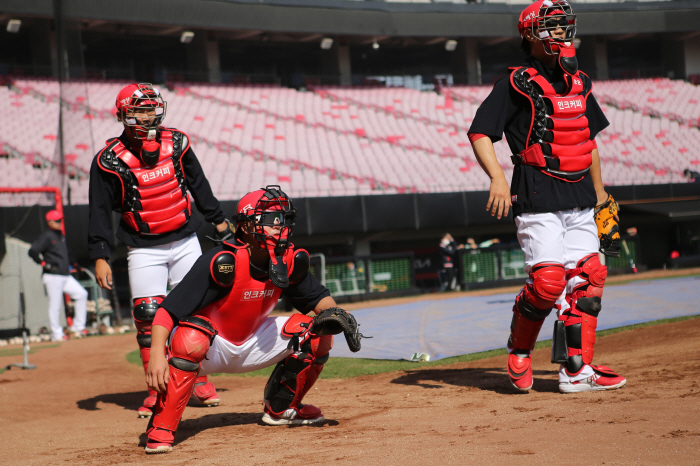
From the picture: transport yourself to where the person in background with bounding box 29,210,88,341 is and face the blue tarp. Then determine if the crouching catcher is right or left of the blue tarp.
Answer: right

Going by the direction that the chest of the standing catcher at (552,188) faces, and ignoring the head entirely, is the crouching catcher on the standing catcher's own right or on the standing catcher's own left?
on the standing catcher's own right

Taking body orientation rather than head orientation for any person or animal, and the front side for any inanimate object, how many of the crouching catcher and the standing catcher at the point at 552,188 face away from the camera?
0
